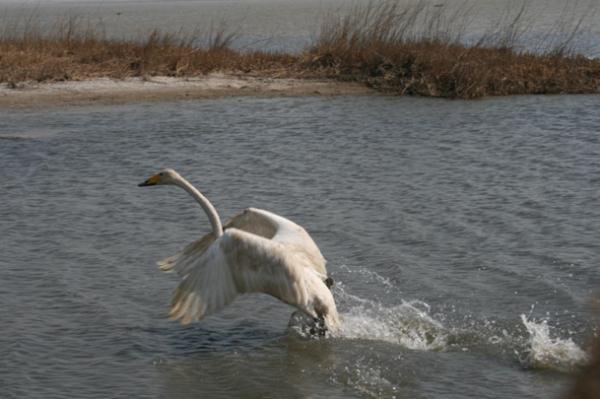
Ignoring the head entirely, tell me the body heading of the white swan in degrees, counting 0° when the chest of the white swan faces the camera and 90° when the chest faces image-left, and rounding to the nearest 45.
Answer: approximately 90°

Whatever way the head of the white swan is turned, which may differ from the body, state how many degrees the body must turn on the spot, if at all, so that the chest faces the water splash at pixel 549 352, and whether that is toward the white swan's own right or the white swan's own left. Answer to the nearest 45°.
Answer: approximately 180°

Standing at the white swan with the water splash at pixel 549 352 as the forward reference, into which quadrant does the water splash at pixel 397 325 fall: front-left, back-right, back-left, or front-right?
front-left

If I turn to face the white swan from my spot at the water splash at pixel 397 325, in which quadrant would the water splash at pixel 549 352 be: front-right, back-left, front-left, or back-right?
back-left

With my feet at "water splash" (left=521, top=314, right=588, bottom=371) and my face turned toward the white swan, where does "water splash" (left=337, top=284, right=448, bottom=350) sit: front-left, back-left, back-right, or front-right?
front-right

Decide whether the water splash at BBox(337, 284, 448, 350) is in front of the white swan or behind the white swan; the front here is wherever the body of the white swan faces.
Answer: behind

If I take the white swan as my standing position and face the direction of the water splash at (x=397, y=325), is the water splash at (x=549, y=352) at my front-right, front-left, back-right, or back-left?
front-right
